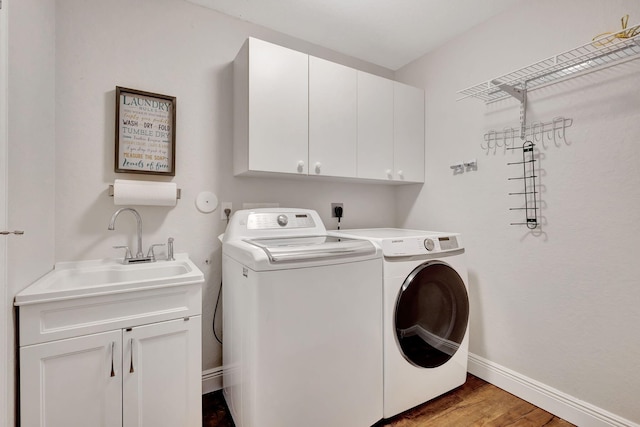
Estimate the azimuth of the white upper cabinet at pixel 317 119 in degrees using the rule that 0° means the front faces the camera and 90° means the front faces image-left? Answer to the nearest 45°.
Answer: approximately 315°

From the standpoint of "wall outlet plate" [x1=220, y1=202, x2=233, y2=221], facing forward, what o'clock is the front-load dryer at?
The front-load dryer is roughly at 10 o'clock from the wall outlet plate.

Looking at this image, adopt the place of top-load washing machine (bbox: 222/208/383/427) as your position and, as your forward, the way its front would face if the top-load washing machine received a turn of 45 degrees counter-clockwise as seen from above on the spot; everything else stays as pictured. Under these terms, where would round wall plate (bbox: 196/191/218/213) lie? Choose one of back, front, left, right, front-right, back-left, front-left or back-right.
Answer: back-left

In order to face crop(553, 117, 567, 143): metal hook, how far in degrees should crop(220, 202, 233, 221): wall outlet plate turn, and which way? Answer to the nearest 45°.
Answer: approximately 45° to its left

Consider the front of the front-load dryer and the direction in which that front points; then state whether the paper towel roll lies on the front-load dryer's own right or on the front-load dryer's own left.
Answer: on the front-load dryer's own right

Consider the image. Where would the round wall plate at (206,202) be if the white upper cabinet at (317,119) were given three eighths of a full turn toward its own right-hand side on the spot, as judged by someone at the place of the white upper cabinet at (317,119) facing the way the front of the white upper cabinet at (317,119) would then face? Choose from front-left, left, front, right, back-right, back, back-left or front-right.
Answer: front

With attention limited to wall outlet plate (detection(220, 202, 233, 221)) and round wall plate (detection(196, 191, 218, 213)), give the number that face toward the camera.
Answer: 2

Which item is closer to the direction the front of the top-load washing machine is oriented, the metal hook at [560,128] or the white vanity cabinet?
the metal hook

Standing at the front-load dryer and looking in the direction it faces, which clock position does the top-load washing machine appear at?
The top-load washing machine is roughly at 3 o'clock from the front-load dryer.

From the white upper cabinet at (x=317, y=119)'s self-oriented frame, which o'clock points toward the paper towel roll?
The paper towel roll is roughly at 4 o'clock from the white upper cabinet.
